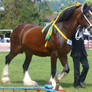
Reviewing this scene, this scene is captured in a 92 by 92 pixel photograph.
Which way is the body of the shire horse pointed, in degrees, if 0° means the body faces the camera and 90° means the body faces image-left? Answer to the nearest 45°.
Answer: approximately 270°
